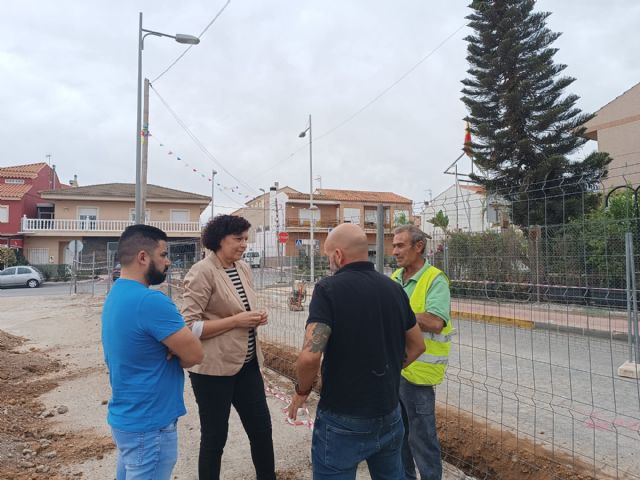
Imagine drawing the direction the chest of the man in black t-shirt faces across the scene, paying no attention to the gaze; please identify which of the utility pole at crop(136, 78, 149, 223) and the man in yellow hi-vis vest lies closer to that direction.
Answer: the utility pole

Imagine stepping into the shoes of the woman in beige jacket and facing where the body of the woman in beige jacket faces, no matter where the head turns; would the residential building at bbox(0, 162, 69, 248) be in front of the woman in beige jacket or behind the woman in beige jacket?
behind

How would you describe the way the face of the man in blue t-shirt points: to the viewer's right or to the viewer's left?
to the viewer's right

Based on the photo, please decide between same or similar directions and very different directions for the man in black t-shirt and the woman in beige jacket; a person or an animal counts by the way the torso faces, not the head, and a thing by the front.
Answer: very different directions

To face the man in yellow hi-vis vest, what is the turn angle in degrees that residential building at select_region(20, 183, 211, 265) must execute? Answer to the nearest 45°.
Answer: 0° — it already faces them

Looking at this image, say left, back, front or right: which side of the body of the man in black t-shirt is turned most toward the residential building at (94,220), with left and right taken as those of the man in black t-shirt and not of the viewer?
front

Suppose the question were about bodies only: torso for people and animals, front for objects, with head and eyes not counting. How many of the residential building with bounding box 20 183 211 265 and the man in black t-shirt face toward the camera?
1

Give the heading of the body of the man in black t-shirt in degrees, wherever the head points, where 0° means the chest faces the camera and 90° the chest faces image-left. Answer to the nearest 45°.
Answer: approximately 135°

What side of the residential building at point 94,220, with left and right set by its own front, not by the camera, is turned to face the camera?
front

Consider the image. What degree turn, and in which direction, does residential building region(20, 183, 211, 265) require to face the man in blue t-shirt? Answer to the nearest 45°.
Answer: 0° — it already faces them

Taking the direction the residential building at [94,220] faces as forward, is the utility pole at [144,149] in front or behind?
in front

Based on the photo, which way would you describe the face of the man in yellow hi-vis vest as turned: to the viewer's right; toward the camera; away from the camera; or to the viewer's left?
to the viewer's left

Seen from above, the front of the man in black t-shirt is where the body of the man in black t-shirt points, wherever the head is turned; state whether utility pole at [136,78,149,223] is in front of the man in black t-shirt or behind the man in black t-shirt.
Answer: in front

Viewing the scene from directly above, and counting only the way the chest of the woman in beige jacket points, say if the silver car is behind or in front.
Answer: behind
